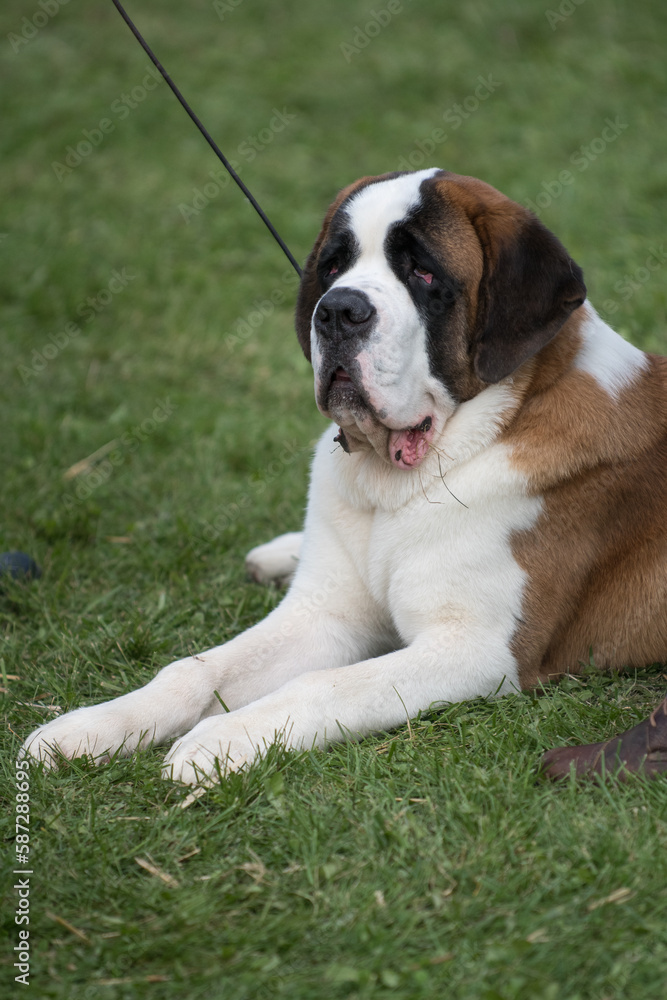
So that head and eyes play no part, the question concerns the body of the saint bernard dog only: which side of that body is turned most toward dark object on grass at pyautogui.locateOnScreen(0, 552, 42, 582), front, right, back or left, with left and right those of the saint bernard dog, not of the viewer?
right
